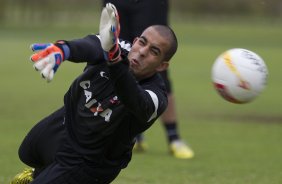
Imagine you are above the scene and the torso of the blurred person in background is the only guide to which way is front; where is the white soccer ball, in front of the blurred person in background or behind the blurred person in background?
in front
